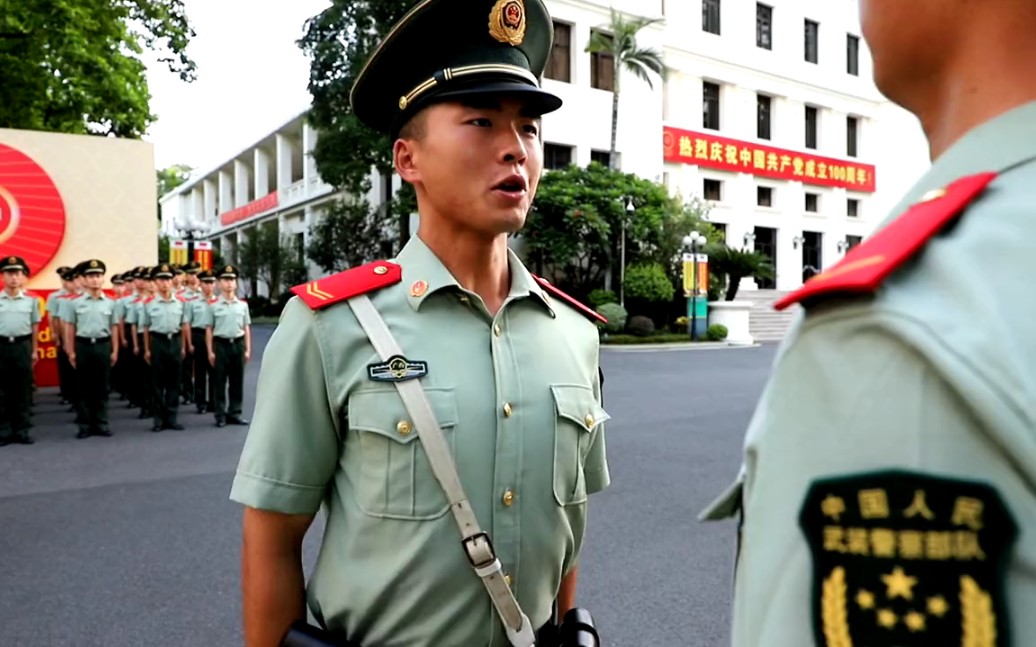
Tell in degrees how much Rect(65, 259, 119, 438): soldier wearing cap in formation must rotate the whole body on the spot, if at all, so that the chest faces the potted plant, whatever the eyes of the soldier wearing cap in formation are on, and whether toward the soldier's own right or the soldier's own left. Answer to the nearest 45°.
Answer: approximately 135° to the soldier's own left

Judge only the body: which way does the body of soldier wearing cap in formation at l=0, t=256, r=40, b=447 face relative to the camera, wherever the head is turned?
toward the camera

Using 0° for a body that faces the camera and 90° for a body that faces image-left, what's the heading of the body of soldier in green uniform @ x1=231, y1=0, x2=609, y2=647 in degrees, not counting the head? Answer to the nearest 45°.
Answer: approximately 315°

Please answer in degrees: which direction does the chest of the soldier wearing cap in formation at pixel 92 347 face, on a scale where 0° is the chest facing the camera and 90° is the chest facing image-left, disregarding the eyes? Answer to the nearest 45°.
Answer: approximately 0°

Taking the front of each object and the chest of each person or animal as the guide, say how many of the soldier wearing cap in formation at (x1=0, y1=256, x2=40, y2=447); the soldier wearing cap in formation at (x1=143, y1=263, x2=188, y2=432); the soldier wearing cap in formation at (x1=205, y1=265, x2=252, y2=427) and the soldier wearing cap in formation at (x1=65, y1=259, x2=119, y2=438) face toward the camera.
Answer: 4

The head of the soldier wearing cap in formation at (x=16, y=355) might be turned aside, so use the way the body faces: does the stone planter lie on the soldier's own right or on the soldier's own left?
on the soldier's own left

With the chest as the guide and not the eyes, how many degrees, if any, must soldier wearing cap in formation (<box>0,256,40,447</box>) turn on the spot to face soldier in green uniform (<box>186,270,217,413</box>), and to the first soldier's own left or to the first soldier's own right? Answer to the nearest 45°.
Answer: approximately 90° to the first soldier's own left

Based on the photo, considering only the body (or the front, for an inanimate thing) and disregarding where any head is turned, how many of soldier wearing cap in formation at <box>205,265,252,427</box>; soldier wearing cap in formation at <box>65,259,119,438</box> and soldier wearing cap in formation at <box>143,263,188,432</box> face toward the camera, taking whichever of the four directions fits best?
3

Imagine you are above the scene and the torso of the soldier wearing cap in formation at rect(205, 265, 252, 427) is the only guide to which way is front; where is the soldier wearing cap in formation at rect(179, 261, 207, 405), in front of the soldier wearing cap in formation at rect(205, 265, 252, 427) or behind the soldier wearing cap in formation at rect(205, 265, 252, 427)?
behind

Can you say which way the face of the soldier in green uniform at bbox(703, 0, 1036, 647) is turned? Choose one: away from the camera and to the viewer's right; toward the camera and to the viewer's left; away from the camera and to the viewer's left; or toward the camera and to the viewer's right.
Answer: away from the camera and to the viewer's left

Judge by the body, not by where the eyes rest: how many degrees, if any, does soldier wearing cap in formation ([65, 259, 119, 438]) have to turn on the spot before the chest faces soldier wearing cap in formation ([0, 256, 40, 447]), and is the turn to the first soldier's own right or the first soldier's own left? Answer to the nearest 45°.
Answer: approximately 90° to the first soldier's own right

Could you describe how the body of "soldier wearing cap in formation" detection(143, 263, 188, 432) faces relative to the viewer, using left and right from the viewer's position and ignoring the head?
facing the viewer
